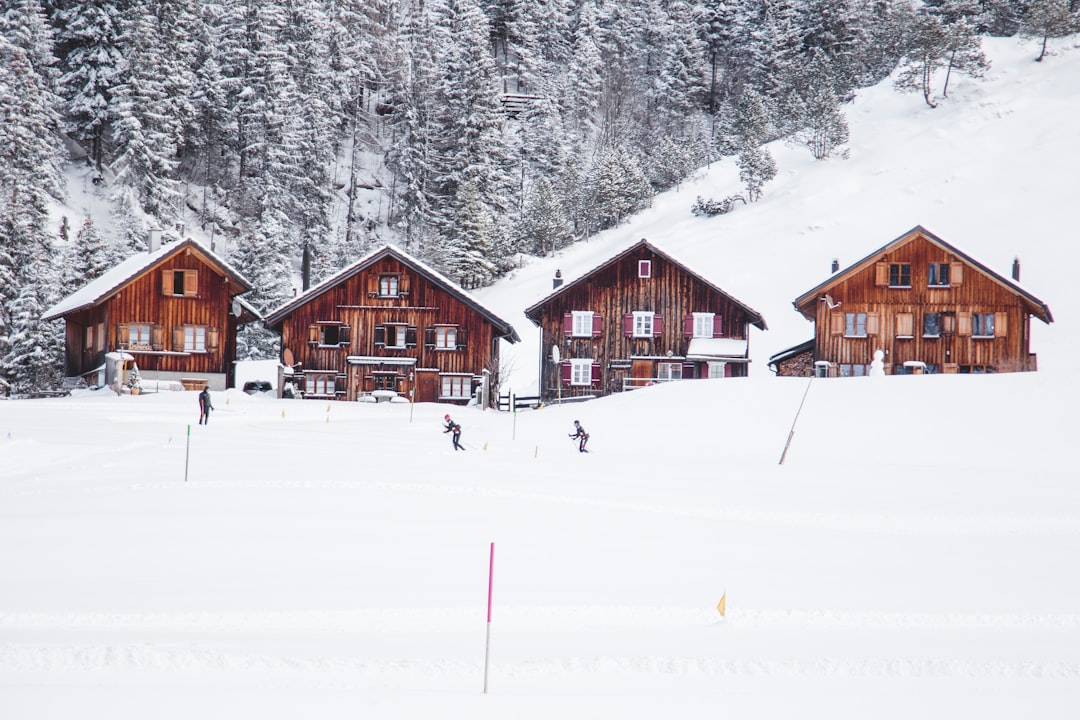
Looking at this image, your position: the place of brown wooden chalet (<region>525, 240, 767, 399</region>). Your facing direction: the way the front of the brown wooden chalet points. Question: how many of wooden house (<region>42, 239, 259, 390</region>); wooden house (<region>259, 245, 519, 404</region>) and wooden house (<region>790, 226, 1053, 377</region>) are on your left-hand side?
1

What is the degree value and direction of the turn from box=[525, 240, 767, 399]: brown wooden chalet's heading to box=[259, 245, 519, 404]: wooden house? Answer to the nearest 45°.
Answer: approximately 90° to its right

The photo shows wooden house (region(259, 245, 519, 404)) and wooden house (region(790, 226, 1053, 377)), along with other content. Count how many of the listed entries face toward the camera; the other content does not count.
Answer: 2

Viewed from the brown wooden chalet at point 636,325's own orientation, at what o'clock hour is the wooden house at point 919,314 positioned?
The wooden house is roughly at 9 o'clock from the brown wooden chalet.

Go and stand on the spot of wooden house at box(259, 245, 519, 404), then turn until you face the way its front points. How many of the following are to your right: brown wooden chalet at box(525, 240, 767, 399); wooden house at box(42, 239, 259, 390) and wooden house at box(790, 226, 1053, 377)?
1

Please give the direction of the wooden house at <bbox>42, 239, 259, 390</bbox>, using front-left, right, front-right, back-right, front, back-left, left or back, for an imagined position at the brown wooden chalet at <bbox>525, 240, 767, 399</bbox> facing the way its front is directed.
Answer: right

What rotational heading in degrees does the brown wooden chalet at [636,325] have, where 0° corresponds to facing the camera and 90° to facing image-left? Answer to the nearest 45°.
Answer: approximately 0°

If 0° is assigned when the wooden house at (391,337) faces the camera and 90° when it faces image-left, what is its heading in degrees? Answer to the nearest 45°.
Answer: approximately 0°

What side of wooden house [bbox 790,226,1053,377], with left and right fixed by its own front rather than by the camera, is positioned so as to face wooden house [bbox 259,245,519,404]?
right
